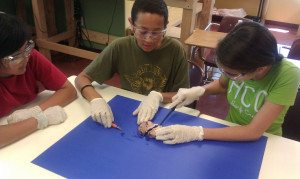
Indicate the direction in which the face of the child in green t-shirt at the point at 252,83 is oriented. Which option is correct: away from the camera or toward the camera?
toward the camera

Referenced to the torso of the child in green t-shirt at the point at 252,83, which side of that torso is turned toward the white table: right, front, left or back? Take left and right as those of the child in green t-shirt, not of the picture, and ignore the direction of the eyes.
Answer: front

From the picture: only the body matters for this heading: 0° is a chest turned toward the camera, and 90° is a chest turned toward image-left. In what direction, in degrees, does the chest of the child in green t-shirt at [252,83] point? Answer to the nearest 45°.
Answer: approximately 45°
